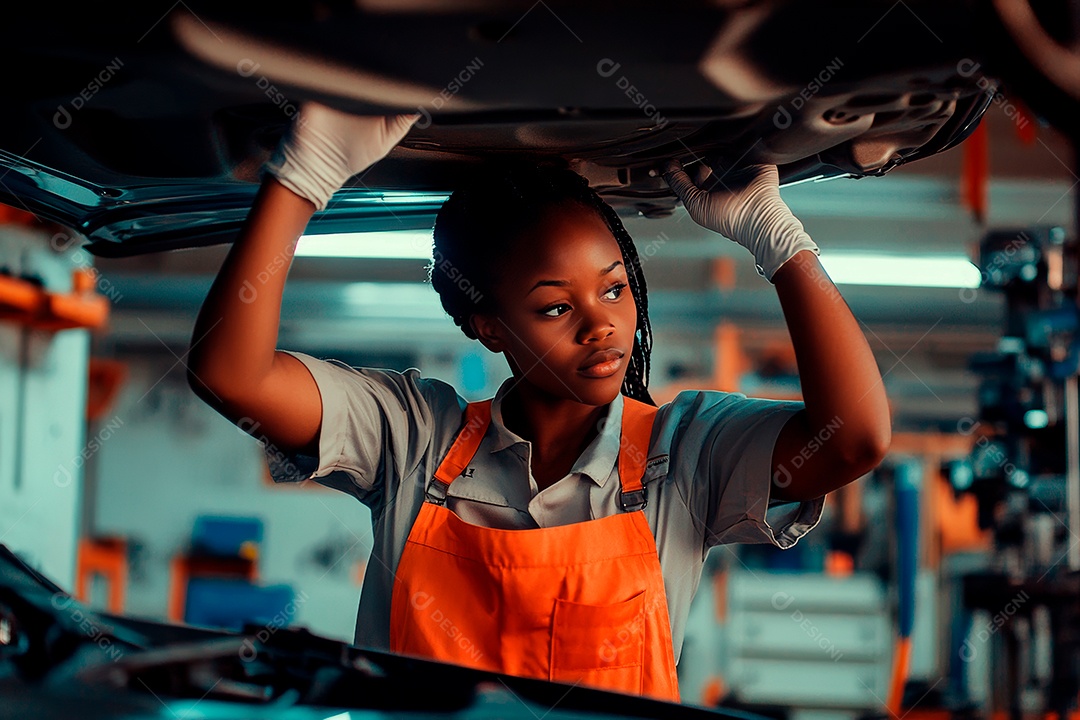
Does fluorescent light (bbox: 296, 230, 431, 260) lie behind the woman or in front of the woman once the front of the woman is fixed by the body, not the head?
behind

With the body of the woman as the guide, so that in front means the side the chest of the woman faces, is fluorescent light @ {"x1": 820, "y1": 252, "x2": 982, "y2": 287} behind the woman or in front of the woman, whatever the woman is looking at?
behind

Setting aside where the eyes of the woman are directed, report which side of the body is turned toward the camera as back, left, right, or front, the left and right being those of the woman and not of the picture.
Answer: front
